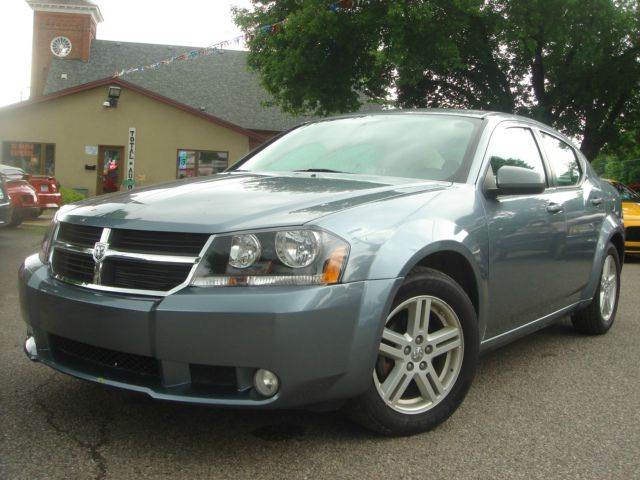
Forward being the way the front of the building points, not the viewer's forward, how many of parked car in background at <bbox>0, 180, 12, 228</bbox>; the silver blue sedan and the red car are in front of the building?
3

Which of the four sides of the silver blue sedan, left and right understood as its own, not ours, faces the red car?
right

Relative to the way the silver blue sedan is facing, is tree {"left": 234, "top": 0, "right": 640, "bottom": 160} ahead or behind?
behind

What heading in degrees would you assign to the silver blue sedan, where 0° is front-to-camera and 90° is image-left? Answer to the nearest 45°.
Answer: approximately 45°

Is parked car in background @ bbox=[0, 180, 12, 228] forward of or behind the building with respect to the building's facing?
forward

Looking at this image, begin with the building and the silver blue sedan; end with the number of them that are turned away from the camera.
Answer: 0

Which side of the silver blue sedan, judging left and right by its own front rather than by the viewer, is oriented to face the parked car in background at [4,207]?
right

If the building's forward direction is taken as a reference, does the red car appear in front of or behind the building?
in front

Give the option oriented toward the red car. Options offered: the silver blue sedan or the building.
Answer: the building

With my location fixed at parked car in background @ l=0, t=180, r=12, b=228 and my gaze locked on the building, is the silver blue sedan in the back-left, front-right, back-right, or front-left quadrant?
back-right

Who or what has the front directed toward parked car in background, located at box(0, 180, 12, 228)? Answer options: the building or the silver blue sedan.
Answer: the building

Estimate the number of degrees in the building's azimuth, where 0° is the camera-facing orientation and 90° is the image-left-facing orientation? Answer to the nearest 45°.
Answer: approximately 0°

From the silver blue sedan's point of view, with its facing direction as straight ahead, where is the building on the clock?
The building is roughly at 4 o'clock from the silver blue sedan.
